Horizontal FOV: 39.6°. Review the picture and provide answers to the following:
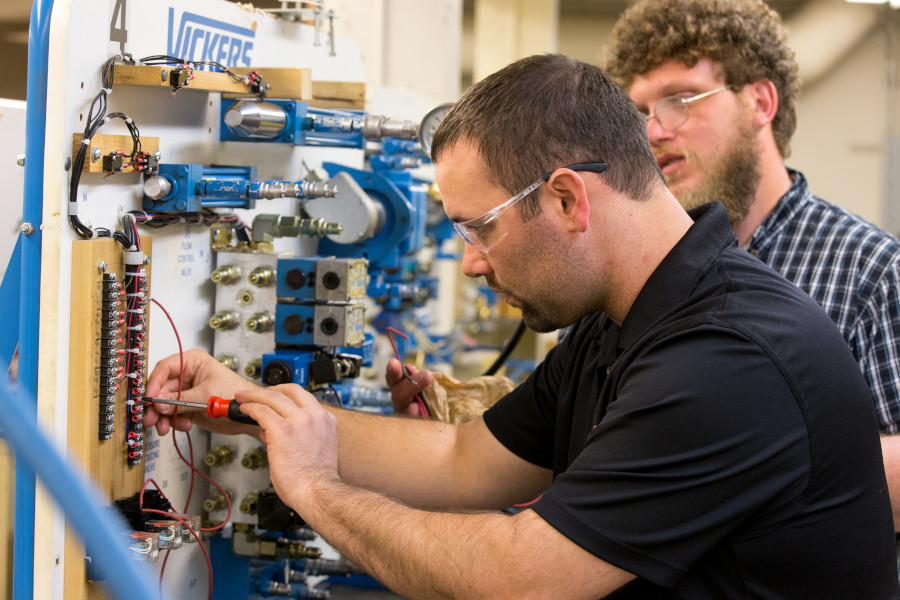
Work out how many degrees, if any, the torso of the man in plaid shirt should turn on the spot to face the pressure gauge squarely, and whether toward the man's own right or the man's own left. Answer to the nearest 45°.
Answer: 0° — they already face it

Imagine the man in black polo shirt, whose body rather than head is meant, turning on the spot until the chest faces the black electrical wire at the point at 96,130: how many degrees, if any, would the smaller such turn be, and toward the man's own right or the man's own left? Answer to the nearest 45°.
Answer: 0° — they already face it

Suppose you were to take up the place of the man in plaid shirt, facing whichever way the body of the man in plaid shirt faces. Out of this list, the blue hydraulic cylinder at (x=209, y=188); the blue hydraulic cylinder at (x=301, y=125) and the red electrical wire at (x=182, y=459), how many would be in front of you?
3

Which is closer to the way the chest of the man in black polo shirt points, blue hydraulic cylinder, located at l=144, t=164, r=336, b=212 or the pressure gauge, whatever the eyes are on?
the blue hydraulic cylinder

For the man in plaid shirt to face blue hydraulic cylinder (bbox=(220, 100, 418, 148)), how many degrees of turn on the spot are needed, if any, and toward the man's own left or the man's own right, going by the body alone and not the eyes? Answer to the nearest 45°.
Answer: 0° — they already face it

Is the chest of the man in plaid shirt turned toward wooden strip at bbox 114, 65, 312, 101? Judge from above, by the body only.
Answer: yes

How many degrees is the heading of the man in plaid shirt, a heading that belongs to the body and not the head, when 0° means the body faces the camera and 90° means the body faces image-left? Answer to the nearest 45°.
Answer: approximately 45°

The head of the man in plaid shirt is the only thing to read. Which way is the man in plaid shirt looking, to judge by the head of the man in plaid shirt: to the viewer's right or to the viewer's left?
to the viewer's left

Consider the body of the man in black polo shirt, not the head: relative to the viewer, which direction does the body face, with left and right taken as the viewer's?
facing to the left of the viewer

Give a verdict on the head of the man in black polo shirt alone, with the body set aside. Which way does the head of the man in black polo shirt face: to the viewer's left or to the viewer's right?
to the viewer's left
